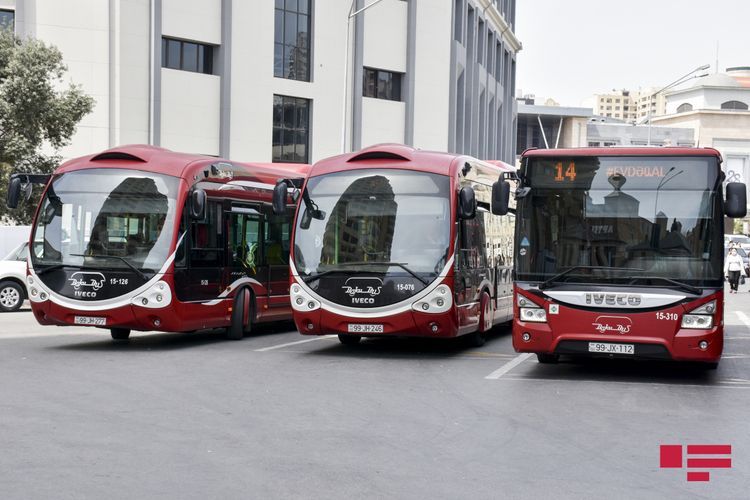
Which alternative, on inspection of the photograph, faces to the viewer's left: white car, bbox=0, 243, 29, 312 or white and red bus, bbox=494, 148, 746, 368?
the white car

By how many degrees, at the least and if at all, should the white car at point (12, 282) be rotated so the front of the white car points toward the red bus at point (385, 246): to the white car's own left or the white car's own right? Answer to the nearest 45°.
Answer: approximately 135° to the white car's own left

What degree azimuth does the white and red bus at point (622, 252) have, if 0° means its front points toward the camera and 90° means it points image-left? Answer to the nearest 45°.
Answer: approximately 0°

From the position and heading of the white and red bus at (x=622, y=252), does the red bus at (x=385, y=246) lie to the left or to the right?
on its right

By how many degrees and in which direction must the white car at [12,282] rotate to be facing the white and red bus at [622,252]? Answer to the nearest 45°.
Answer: approximately 135° to its left

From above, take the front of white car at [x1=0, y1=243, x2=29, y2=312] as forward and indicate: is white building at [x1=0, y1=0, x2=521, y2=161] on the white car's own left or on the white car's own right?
on the white car's own right

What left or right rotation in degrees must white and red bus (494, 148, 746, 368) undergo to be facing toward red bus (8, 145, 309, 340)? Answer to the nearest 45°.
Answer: approximately 90° to its right

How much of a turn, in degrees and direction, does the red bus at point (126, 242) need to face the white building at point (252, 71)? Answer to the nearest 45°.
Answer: approximately 135° to its right
